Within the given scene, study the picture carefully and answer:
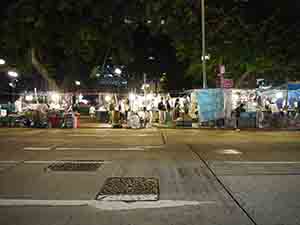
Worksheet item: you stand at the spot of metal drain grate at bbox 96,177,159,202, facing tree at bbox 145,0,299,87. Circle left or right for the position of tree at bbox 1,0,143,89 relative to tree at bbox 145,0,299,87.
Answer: left

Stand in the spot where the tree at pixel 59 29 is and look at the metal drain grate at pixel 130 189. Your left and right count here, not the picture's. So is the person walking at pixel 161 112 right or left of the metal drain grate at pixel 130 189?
left
